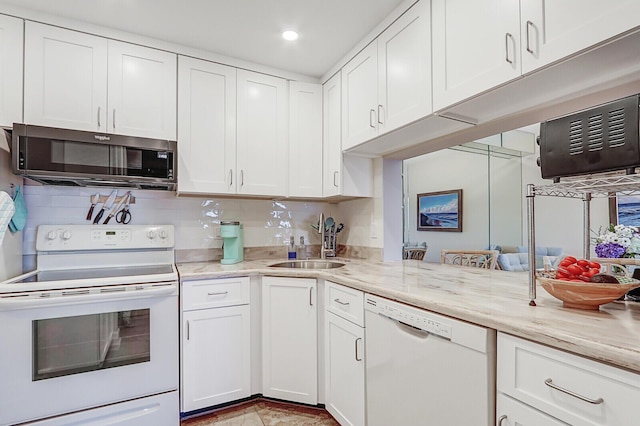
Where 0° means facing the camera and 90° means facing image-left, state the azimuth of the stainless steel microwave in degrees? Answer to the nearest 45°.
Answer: approximately 0°

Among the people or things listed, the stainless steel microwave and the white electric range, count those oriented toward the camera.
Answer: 2

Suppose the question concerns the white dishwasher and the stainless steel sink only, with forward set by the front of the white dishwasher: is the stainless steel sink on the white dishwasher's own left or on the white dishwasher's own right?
on the white dishwasher's own right

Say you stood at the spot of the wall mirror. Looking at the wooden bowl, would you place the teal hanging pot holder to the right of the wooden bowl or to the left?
right

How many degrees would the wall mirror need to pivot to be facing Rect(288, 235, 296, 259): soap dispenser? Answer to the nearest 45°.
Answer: approximately 90° to its right

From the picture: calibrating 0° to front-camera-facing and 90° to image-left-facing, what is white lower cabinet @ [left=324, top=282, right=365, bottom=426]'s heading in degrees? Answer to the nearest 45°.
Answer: approximately 45°

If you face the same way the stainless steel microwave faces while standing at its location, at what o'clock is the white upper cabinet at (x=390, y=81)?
The white upper cabinet is roughly at 10 o'clock from the stainless steel microwave.

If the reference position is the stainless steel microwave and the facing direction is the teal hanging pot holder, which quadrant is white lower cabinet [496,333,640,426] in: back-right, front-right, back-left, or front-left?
back-left

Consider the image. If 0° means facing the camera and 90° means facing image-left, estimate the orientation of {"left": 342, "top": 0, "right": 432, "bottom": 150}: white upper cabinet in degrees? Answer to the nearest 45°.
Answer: approximately 45°
